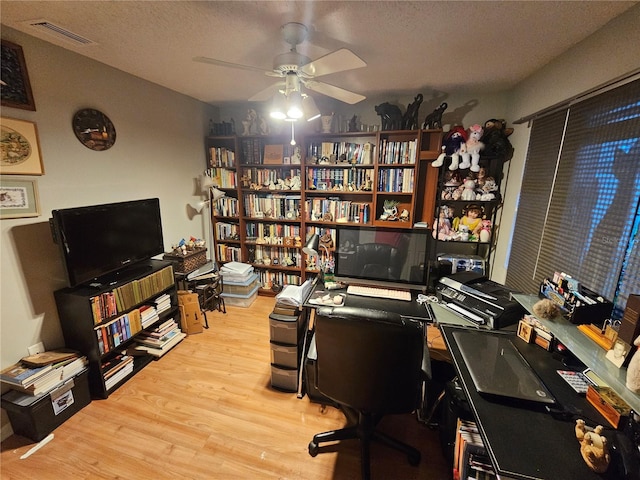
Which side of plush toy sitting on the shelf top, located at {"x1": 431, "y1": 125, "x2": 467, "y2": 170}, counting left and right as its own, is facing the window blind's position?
left

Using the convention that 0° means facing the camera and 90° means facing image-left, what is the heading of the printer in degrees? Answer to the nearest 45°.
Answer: approximately 45°

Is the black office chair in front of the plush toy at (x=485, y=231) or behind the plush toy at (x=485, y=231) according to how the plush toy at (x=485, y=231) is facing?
in front

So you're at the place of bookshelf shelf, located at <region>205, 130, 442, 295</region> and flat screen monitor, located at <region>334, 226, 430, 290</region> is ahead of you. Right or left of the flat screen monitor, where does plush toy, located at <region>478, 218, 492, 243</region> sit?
left

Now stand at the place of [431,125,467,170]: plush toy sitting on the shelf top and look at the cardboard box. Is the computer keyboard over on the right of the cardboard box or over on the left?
left

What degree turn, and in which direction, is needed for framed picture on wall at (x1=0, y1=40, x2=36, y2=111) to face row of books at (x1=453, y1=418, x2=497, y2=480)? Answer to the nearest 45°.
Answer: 0° — it already faces it

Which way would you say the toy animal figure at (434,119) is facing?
to the viewer's right

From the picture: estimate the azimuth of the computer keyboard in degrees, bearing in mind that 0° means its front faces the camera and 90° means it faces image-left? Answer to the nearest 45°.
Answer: approximately 0°

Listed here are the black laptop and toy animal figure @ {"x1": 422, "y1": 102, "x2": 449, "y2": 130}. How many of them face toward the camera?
0
